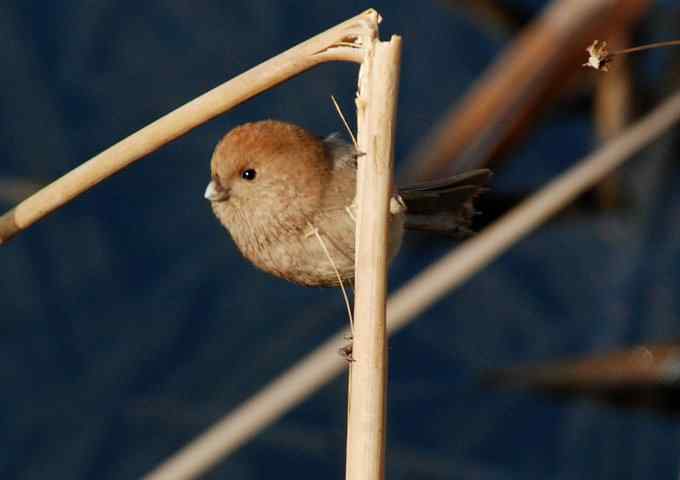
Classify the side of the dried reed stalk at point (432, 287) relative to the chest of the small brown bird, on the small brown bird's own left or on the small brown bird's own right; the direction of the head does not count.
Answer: on the small brown bird's own right

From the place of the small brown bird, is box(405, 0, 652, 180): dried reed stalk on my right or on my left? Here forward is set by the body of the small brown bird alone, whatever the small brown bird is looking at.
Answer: on my right

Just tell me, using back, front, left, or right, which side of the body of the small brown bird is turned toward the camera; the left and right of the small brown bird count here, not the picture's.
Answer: left
